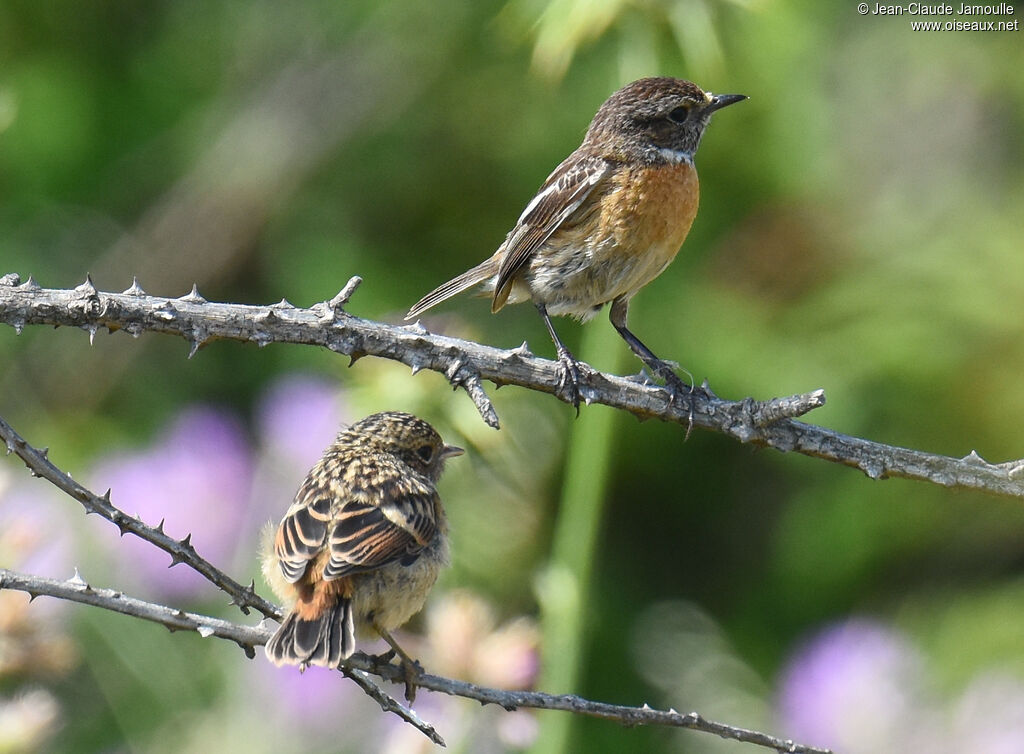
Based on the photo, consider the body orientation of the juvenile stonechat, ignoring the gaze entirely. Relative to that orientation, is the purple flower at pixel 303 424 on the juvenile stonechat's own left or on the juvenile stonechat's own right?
on the juvenile stonechat's own left

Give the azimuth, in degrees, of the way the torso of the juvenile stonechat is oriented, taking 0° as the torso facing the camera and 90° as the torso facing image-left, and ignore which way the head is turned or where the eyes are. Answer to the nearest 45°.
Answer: approximately 225°

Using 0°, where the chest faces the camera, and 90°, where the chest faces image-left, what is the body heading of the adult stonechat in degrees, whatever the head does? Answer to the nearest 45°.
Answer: approximately 270°
